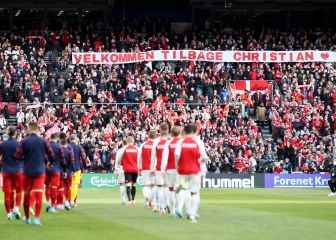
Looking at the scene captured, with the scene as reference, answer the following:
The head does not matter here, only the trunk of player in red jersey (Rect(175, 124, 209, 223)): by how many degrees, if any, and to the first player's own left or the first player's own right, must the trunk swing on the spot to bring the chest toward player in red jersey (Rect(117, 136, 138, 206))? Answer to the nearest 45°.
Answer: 0° — they already face them

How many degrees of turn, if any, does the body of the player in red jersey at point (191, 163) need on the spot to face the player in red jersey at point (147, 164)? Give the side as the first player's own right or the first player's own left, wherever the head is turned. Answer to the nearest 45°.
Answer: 0° — they already face them

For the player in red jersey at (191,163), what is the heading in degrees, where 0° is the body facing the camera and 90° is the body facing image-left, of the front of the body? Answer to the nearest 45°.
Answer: approximately 180°
